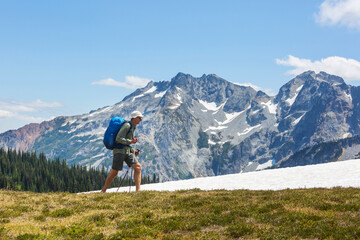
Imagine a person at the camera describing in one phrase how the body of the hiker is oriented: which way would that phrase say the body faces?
to the viewer's right
